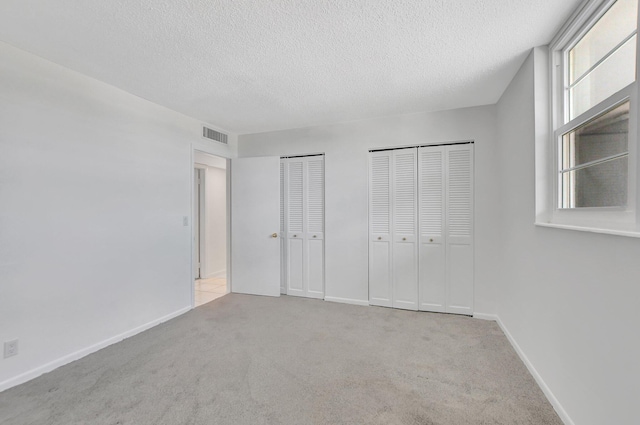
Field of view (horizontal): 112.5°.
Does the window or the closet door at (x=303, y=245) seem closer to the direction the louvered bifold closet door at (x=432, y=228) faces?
the window

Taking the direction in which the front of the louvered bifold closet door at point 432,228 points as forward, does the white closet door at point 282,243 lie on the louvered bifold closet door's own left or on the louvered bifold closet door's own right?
on the louvered bifold closet door's own right

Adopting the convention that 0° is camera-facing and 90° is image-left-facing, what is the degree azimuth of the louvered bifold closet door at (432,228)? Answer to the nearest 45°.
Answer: approximately 0°

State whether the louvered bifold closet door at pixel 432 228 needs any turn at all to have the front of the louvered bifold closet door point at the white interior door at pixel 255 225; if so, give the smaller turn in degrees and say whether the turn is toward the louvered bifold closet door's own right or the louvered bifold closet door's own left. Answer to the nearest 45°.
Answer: approximately 90° to the louvered bifold closet door's own right

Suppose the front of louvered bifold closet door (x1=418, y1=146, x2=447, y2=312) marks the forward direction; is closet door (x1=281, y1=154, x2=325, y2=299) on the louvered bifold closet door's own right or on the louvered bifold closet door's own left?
on the louvered bifold closet door's own right

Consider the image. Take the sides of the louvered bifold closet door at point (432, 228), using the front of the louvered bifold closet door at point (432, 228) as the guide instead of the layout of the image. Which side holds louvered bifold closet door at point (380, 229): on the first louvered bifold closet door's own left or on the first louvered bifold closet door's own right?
on the first louvered bifold closet door's own right

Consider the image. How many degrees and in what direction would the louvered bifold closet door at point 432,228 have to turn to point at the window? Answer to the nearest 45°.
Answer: approximately 45° to its left

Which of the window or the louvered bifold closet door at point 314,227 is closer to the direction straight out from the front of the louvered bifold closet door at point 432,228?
the window
